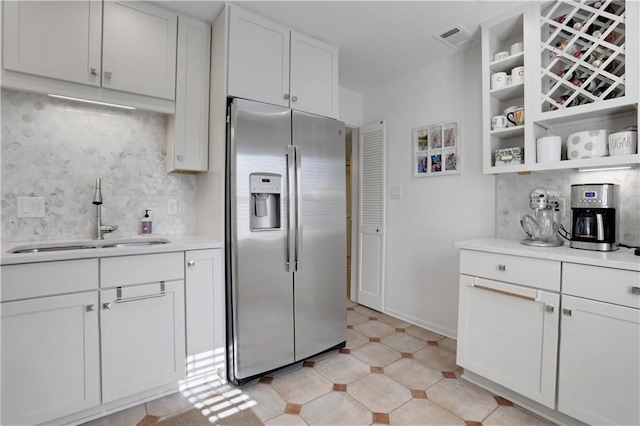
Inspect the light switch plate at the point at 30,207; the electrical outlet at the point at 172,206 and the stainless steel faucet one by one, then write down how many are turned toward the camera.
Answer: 3

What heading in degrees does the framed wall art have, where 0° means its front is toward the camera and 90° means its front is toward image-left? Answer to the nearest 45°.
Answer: approximately 45°

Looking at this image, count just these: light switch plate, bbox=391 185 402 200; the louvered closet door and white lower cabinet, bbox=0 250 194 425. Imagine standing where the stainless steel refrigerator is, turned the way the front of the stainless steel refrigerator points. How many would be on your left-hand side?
2

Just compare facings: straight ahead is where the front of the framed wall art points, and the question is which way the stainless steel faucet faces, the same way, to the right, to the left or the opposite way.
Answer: to the left

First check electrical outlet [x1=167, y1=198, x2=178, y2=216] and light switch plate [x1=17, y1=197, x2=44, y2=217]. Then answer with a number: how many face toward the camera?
2

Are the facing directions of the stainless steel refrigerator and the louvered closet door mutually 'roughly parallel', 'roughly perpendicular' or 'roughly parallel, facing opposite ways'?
roughly perpendicular

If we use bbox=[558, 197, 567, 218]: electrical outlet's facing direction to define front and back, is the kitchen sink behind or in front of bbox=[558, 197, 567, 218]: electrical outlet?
in front

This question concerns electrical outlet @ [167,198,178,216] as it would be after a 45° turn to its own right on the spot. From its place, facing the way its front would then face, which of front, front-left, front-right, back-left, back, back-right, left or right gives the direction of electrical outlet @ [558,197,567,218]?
left

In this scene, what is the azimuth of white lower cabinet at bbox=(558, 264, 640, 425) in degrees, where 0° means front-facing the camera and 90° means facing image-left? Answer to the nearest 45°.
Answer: approximately 45°

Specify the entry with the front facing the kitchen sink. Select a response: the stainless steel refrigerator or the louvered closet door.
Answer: the louvered closet door

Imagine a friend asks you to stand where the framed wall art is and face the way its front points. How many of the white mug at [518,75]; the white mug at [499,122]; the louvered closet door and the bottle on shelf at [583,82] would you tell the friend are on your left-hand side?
3

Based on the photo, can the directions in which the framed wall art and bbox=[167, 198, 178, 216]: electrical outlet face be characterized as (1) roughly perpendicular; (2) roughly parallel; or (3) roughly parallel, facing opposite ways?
roughly perpendicular

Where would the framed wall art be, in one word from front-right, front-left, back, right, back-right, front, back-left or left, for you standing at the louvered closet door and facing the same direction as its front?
left

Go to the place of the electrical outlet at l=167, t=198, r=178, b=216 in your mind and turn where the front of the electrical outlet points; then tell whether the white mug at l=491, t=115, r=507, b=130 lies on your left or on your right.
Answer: on your left

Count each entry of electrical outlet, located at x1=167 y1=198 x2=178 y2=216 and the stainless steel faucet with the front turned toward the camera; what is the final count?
2

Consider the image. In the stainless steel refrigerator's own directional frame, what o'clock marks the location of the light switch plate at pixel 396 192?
The light switch plate is roughly at 9 o'clock from the stainless steel refrigerator.
